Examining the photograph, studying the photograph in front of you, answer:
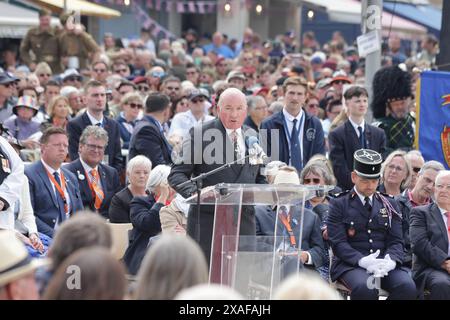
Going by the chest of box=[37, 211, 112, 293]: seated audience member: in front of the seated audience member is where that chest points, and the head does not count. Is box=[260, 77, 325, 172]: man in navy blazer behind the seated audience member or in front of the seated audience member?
in front

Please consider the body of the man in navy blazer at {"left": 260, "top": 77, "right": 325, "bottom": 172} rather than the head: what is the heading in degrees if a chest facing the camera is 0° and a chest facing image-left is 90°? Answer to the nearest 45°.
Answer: approximately 0°

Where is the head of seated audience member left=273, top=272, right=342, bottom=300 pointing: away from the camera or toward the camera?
away from the camera

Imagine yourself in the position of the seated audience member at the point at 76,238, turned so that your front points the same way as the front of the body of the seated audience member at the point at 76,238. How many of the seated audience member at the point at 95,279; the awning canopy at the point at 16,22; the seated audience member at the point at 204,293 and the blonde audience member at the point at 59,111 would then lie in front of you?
2

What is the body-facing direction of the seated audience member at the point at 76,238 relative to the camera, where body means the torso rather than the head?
away from the camera

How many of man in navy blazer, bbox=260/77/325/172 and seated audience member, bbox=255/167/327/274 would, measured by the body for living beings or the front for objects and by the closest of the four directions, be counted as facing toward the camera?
2

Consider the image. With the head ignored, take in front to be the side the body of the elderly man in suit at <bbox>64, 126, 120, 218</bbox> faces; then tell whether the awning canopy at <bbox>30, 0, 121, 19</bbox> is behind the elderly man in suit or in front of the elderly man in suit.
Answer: behind

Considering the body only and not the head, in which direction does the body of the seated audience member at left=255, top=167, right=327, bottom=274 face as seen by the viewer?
toward the camera

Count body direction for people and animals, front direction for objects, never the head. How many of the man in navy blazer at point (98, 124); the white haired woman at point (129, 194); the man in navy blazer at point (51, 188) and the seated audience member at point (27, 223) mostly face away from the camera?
0

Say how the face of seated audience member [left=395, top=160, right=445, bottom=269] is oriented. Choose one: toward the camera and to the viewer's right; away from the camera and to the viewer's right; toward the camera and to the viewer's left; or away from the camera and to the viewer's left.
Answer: toward the camera and to the viewer's left

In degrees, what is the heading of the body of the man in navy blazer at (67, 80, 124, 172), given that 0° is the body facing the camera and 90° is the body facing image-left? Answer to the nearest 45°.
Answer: approximately 315°

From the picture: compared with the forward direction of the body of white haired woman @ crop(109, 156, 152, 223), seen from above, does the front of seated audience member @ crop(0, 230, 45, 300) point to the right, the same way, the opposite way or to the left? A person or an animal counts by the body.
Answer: to the left
